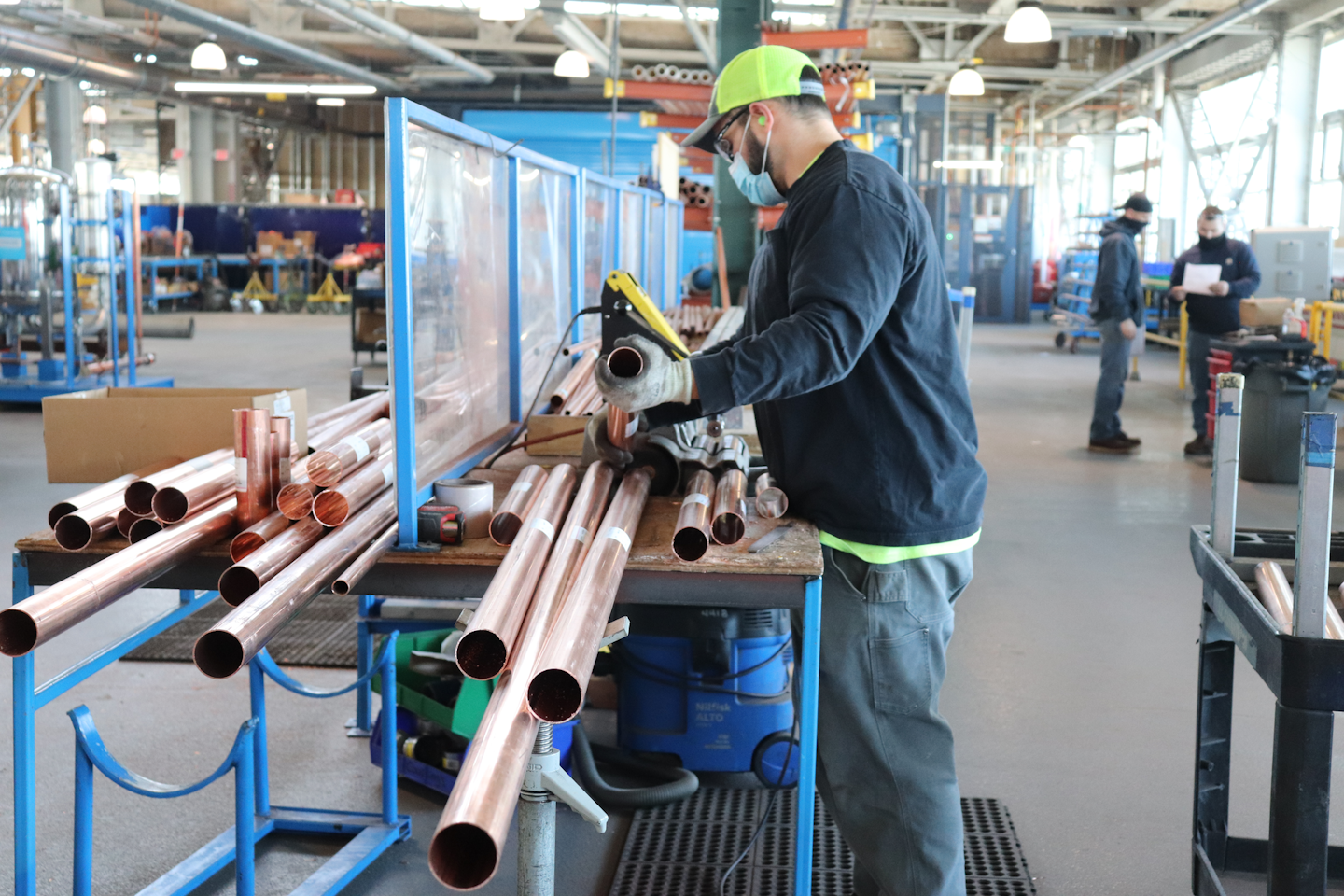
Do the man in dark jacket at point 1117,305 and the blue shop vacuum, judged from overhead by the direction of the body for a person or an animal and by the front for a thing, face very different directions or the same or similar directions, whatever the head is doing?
very different directions

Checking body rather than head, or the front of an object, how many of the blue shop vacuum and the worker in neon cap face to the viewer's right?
0

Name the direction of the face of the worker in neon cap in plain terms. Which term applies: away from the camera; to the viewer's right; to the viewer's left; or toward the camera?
to the viewer's left

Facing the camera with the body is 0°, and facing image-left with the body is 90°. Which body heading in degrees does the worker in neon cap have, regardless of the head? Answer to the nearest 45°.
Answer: approximately 90°

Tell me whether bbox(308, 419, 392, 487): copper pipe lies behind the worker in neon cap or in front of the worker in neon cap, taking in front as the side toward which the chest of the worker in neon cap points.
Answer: in front

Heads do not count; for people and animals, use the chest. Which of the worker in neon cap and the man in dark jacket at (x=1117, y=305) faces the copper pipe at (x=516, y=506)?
the worker in neon cap
